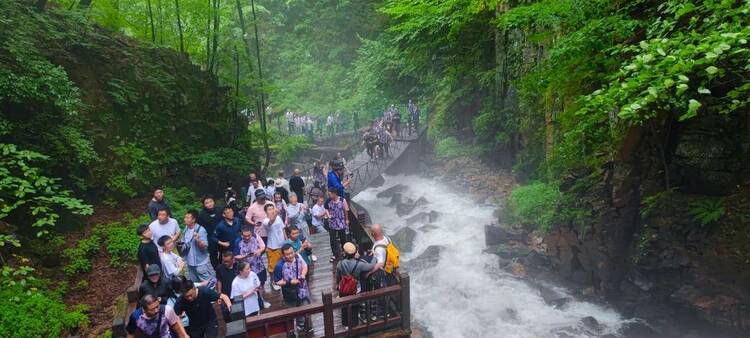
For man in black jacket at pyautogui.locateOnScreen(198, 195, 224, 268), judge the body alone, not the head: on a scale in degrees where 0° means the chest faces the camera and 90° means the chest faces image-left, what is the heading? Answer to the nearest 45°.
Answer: approximately 0°

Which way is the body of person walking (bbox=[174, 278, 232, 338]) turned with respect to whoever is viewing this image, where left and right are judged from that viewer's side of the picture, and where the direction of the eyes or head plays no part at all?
facing the viewer and to the left of the viewer

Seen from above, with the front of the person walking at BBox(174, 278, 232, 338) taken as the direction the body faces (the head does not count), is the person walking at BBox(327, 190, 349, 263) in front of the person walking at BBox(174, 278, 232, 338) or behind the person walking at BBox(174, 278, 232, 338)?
behind

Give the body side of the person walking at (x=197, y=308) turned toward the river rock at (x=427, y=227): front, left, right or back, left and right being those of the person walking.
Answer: back

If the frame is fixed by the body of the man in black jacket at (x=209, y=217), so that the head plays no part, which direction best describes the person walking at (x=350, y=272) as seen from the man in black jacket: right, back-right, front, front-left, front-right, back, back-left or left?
front-left

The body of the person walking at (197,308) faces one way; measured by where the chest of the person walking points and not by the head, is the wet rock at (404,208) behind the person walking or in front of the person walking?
behind

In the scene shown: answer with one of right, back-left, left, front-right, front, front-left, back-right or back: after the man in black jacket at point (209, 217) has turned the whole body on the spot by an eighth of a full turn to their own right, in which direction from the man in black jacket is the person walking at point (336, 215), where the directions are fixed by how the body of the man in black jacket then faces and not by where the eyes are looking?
back-left

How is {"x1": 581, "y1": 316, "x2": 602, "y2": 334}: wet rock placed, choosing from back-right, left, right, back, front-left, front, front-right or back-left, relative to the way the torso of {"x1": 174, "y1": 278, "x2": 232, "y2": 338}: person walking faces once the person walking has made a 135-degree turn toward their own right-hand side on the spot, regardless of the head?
right

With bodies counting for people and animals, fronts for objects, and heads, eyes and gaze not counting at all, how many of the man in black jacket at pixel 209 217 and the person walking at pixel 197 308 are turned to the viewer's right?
0
